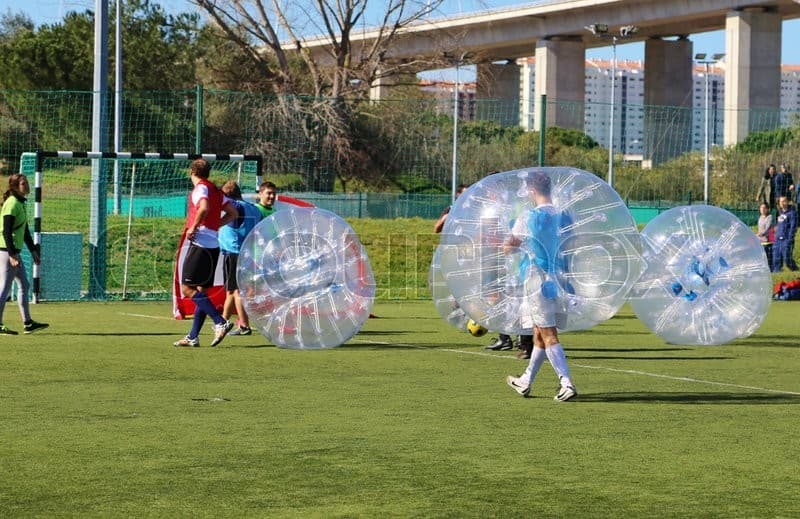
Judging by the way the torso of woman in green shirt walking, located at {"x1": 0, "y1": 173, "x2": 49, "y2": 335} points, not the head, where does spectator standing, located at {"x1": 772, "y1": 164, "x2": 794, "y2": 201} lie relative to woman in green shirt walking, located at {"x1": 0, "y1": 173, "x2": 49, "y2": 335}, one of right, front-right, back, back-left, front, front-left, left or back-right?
front-left

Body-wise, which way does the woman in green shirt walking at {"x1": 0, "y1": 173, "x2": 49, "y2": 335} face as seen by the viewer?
to the viewer's right

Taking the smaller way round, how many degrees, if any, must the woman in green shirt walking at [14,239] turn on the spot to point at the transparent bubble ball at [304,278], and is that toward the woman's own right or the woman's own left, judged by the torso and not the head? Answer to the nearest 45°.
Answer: approximately 45° to the woman's own right

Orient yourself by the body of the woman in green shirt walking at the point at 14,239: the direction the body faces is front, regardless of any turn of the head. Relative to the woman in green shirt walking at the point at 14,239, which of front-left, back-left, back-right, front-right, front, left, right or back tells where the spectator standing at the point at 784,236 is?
front-left

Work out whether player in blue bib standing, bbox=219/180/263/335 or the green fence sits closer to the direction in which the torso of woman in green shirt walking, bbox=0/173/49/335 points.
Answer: the player in blue bib standing

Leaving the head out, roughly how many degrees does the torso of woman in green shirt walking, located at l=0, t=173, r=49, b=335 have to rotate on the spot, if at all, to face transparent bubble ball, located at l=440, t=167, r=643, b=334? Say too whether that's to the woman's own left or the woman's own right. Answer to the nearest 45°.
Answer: approximately 45° to the woman's own right
